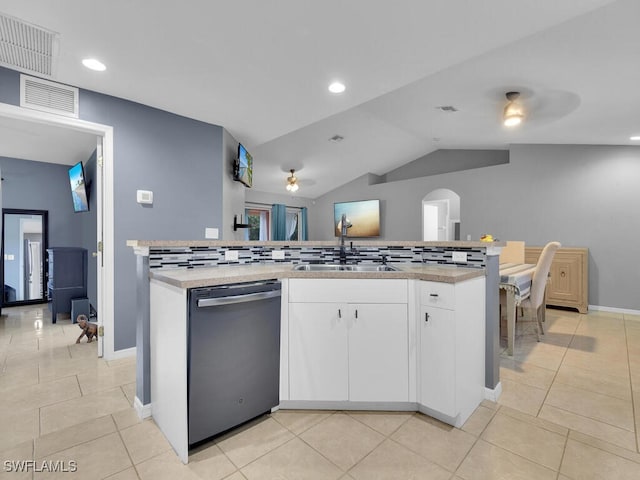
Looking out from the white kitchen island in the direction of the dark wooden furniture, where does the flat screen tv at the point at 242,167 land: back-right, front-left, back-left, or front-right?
front-right

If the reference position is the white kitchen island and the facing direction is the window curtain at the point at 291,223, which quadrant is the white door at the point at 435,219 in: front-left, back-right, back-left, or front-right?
front-right

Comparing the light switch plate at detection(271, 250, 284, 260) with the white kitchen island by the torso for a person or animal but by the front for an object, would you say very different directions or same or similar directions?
same or similar directions

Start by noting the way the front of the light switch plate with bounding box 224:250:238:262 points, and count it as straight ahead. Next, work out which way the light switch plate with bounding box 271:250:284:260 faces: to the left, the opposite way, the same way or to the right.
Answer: the same way

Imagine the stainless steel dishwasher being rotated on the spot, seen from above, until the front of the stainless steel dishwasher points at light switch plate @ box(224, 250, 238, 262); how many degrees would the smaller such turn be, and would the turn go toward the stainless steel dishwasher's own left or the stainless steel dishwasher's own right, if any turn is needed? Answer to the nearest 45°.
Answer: approximately 135° to the stainless steel dishwasher's own left

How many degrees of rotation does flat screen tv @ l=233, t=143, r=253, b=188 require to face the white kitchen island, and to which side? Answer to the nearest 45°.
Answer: approximately 45° to its right

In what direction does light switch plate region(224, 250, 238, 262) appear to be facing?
toward the camera

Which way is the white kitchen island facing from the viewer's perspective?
toward the camera

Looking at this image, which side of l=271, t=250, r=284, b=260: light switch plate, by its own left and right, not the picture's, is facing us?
front

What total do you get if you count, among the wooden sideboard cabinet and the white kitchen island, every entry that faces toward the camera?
2

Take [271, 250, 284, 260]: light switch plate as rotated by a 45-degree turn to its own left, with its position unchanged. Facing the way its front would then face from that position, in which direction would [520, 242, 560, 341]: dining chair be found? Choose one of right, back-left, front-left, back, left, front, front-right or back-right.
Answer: front-left

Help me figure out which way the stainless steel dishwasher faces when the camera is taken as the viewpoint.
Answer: facing the viewer and to the right of the viewer

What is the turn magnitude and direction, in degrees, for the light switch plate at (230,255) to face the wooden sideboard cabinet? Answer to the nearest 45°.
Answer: approximately 90° to its left

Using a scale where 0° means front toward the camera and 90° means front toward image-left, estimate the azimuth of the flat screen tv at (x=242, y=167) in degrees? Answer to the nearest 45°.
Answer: approximately 315°
